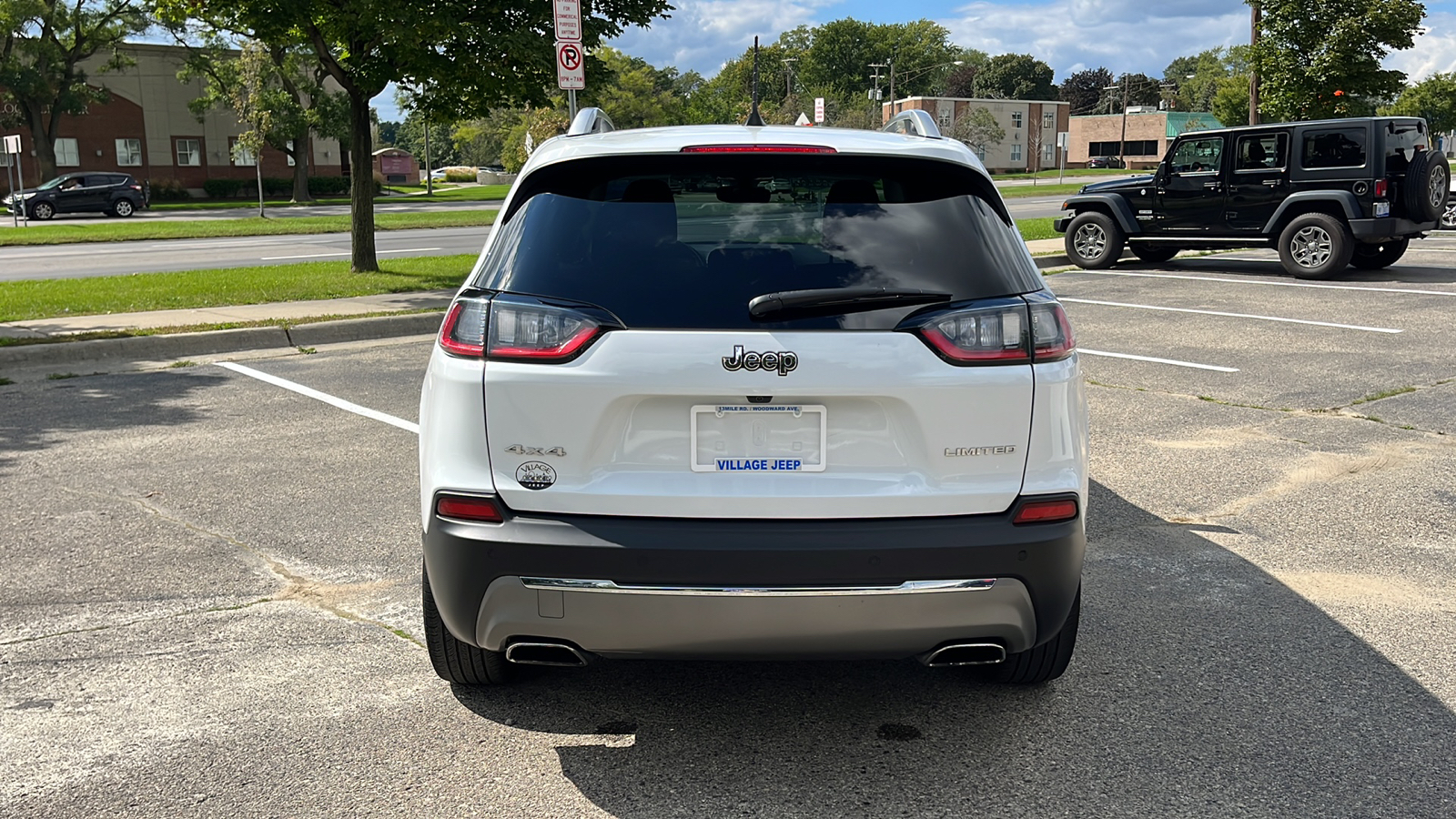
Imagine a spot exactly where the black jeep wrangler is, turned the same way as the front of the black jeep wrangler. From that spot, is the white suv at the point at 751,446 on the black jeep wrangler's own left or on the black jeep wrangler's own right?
on the black jeep wrangler's own left

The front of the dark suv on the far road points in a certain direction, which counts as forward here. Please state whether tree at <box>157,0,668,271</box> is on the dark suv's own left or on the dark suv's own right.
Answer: on the dark suv's own left

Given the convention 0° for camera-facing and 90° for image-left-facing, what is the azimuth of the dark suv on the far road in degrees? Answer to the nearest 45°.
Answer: approximately 90°

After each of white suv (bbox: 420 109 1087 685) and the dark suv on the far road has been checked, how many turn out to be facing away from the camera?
1

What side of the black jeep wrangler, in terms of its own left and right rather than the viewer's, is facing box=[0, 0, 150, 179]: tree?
front

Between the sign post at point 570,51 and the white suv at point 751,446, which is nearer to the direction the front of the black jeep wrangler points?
the sign post

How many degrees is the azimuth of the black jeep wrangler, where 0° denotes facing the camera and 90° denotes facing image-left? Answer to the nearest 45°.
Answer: approximately 135°

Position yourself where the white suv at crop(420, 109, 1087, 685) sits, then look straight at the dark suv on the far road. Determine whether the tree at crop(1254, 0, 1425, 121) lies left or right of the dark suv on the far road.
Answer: right

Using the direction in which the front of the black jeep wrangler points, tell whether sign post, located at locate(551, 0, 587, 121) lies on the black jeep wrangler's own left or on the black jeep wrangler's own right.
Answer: on the black jeep wrangler's own left

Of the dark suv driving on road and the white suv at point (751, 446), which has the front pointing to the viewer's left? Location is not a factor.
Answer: the dark suv driving on road

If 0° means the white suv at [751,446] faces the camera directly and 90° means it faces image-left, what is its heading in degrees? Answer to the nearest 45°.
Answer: approximately 180°
